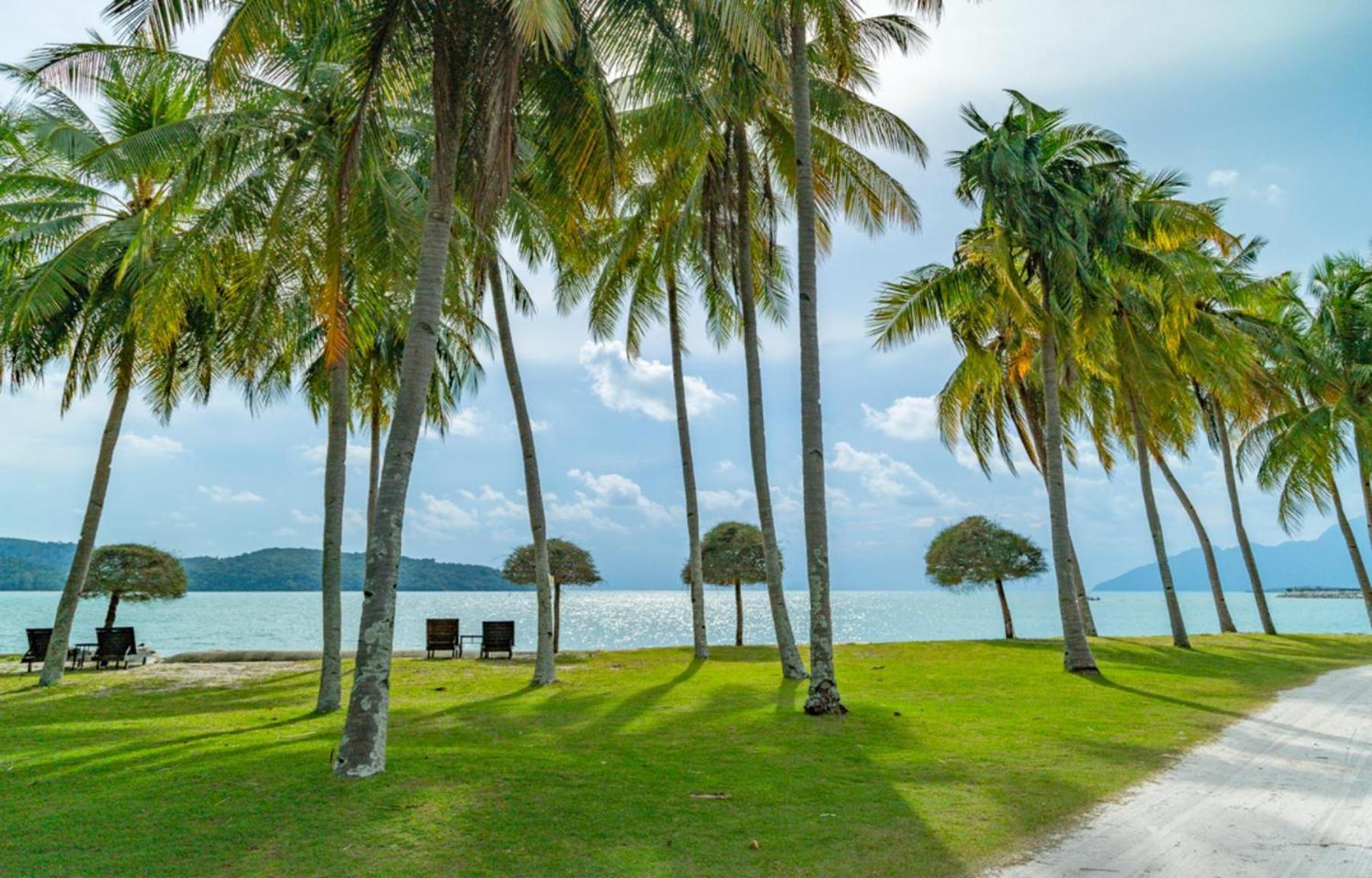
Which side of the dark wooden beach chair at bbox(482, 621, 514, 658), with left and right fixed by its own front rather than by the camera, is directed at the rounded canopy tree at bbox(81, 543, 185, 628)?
left

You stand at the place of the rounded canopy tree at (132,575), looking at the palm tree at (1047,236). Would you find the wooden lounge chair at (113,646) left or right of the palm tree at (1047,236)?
right

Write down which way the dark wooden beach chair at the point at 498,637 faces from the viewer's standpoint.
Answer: facing away from the viewer

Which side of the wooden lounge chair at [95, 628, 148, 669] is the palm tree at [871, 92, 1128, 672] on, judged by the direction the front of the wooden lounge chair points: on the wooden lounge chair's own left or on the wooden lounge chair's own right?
on the wooden lounge chair's own right

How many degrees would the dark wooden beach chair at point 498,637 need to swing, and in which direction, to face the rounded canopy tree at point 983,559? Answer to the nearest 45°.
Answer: approximately 90° to its right

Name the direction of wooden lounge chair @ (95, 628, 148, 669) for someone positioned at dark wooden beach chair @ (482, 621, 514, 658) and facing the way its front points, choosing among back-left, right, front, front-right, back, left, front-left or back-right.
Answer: left

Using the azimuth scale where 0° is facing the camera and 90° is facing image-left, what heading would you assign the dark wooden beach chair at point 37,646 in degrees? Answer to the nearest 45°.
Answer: approximately 225°

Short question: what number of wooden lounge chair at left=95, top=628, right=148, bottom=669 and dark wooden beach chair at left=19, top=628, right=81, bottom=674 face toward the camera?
0

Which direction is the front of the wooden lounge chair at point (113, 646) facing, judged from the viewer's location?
facing away from the viewer and to the right of the viewer
